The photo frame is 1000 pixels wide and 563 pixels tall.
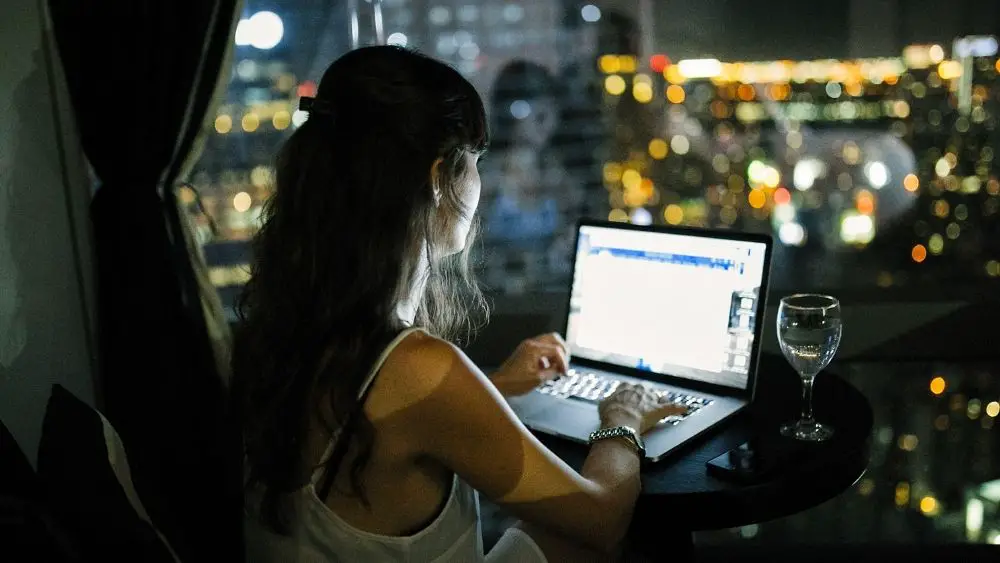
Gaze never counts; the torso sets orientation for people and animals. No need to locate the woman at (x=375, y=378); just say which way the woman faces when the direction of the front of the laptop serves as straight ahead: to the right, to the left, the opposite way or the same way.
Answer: the opposite way

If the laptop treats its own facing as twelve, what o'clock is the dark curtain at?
The dark curtain is roughly at 2 o'clock from the laptop.

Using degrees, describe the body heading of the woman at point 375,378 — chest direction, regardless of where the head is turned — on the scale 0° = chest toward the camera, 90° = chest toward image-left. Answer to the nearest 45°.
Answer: approximately 225°

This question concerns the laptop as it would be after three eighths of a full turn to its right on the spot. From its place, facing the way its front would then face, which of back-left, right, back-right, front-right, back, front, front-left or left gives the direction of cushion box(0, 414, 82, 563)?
back-left

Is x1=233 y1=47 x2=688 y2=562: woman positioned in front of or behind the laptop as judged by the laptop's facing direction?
in front

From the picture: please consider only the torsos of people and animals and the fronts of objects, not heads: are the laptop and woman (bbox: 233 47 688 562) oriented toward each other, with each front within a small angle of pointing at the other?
yes

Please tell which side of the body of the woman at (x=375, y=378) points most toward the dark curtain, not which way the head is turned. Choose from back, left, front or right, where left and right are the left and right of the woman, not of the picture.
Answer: left

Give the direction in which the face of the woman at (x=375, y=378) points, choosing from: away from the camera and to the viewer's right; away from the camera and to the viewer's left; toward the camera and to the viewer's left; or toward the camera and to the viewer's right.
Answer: away from the camera and to the viewer's right

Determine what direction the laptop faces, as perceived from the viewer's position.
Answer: facing the viewer and to the left of the viewer

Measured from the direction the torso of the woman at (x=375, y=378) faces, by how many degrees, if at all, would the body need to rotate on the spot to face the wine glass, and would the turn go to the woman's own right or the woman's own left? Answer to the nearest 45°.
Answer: approximately 45° to the woman's own right

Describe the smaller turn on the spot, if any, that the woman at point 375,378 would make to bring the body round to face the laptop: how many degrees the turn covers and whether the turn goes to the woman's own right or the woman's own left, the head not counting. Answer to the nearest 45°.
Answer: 0° — they already face it
